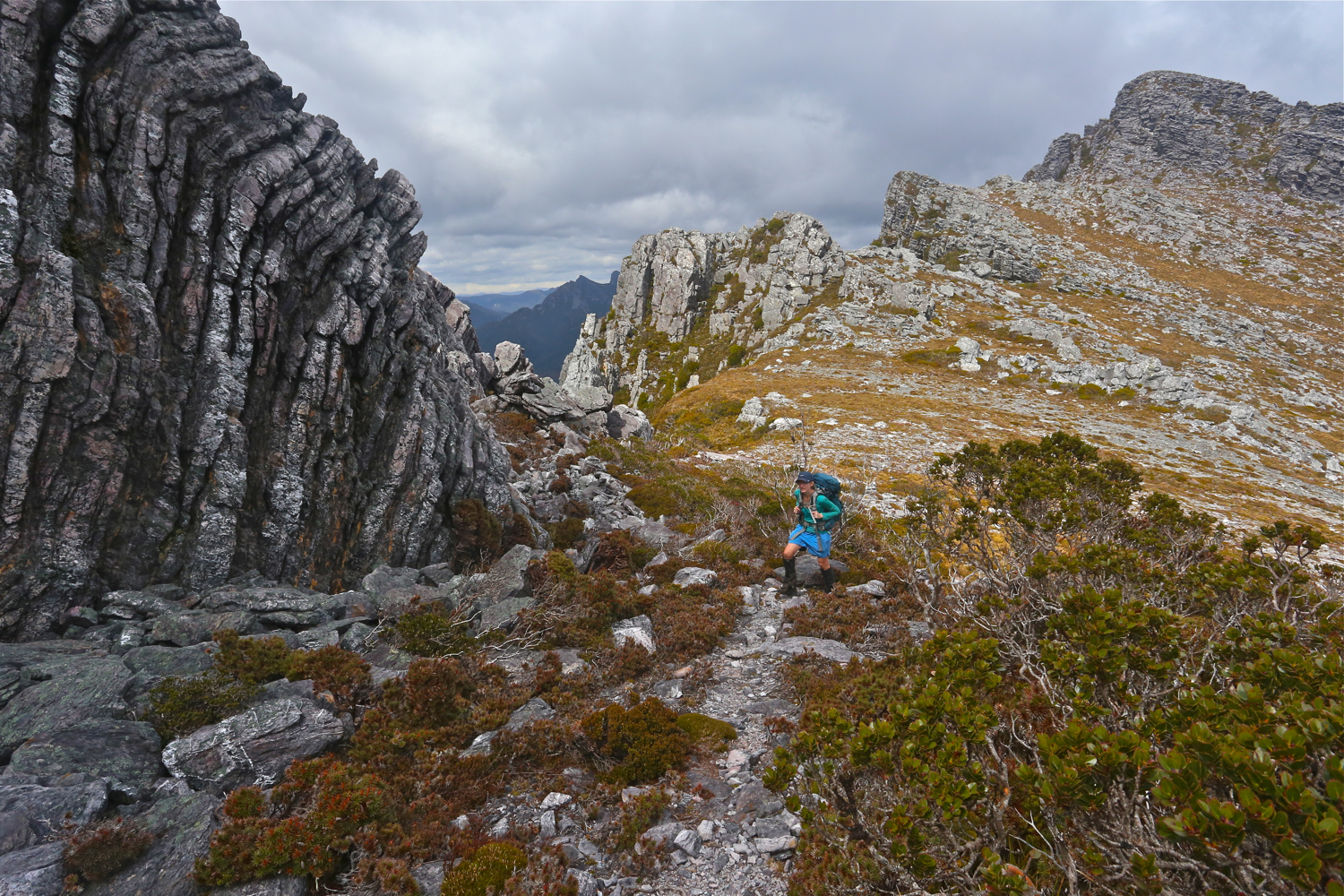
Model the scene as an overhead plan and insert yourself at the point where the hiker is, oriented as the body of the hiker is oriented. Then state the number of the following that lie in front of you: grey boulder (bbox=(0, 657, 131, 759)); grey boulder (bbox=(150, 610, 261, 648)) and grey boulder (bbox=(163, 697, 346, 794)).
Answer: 3

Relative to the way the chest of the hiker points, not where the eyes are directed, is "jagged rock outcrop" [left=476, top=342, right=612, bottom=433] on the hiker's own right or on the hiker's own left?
on the hiker's own right

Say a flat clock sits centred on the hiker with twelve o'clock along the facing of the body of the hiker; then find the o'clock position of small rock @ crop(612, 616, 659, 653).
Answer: The small rock is roughly at 12 o'clock from the hiker.

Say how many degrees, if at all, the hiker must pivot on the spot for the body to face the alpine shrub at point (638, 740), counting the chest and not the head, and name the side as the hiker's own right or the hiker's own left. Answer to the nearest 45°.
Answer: approximately 45° to the hiker's own left

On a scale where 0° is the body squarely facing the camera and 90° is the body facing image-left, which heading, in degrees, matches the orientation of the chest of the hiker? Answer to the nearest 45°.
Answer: approximately 45°
